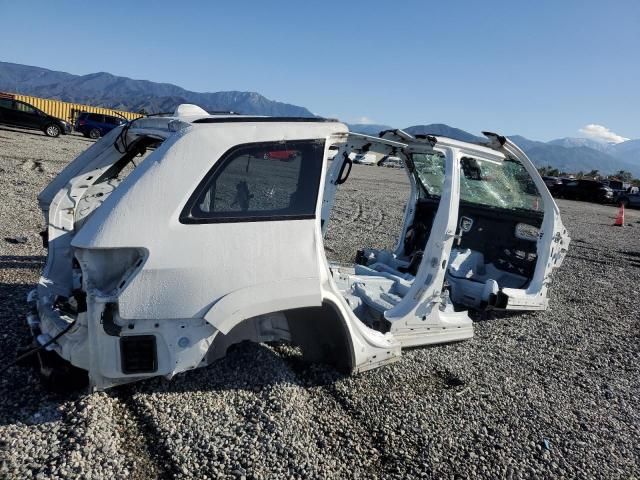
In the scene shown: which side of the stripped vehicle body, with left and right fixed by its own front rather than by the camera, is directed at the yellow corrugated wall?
left

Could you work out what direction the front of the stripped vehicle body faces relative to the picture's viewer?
facing away from the viewer and to the right of the viewer
